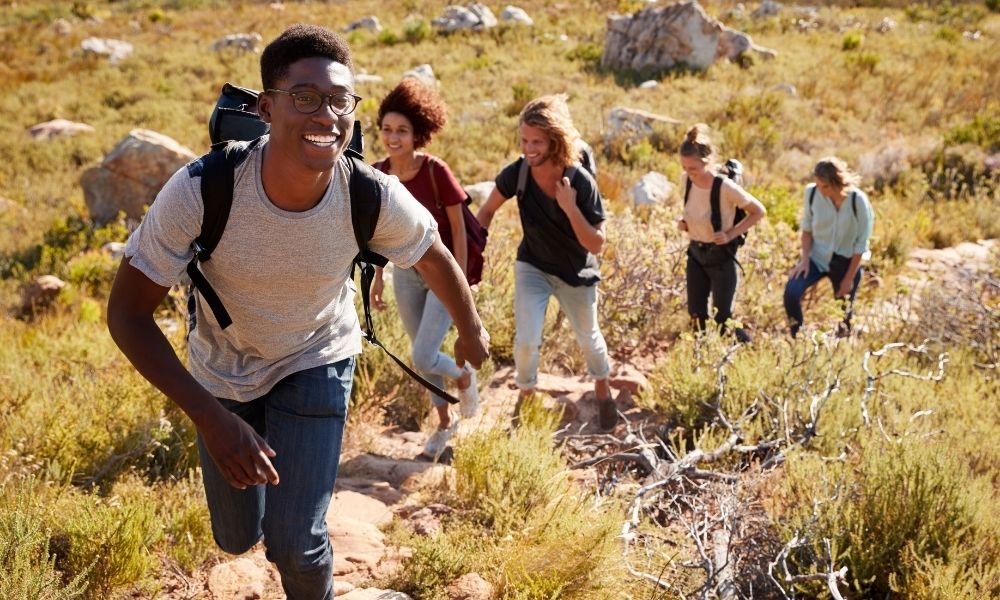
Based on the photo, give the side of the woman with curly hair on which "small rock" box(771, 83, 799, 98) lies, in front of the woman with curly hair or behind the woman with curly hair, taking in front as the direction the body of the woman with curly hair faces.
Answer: behind

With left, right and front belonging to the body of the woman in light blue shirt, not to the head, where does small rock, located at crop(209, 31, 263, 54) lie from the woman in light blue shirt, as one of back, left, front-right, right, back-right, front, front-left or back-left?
right

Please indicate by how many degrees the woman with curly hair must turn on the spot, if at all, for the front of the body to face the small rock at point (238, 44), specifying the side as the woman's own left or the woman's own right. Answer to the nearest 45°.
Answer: approximately 135° to the woman's own right

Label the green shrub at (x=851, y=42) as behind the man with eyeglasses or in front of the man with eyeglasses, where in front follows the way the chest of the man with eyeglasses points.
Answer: behind

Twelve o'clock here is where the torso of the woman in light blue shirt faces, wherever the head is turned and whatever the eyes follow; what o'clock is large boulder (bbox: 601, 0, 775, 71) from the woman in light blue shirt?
The large boulder is roughly at 4 o'clock from the woman in light blue shirt.

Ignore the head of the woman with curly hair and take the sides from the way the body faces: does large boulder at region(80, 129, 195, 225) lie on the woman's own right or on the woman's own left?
on the woman's own right

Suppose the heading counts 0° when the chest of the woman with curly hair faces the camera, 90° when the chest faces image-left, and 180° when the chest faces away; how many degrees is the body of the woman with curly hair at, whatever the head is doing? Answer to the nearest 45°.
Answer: approximately 45°

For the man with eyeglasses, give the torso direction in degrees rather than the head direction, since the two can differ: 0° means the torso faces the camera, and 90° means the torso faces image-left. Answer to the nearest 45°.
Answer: approximately 0°

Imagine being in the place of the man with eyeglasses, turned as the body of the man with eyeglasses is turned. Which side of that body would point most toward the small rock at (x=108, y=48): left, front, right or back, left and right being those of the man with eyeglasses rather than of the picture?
back

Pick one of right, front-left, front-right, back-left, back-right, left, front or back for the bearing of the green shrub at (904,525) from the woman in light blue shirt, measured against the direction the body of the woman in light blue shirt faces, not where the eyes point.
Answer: front-left
